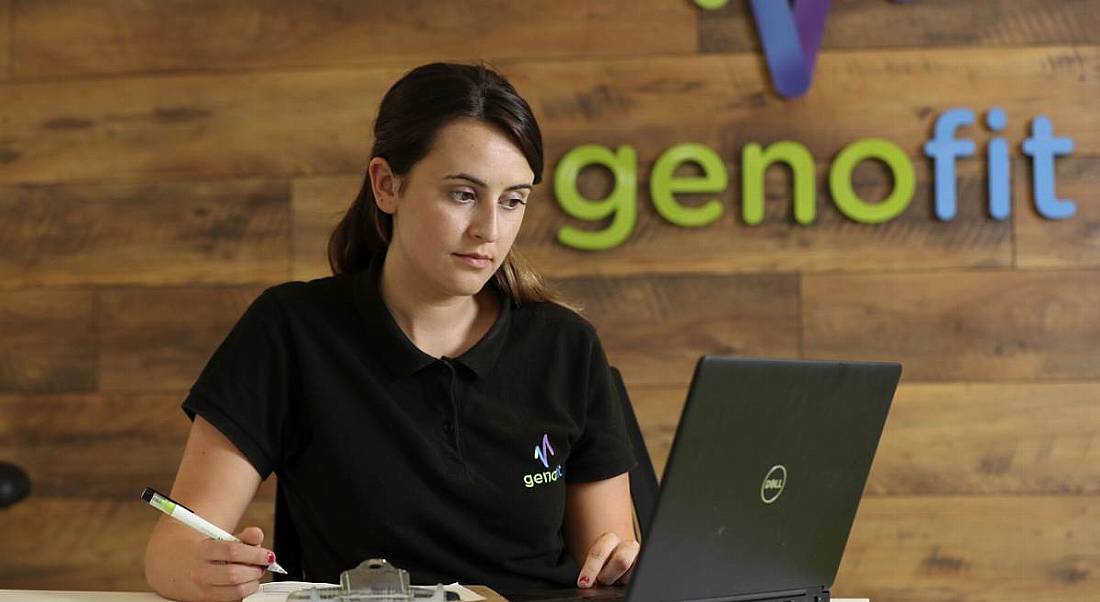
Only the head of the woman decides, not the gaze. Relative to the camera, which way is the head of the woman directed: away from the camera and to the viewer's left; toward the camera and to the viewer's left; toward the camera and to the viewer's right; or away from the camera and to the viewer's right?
toward the camera and to the viewer's right
